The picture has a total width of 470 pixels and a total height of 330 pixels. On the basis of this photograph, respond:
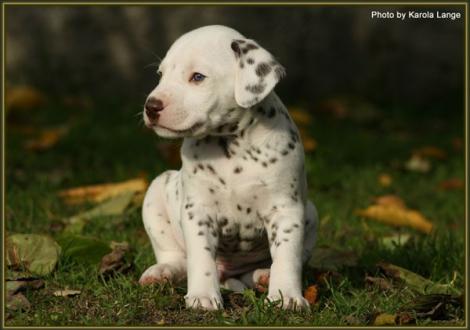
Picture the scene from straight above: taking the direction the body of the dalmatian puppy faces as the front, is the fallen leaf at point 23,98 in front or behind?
behind

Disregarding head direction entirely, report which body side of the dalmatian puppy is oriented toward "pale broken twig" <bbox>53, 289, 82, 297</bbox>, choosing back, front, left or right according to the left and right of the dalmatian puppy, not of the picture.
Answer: right

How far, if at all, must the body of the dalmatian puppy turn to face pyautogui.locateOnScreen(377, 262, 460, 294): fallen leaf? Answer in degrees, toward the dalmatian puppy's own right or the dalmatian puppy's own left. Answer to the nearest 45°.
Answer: approximately 90° to the dalmatian puppy's own left

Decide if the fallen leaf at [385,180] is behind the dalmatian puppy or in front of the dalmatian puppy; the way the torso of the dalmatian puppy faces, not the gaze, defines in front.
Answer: behind

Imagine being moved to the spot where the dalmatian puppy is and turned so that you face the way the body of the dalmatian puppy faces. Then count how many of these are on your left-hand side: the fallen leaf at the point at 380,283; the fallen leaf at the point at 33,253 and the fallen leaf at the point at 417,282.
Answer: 2

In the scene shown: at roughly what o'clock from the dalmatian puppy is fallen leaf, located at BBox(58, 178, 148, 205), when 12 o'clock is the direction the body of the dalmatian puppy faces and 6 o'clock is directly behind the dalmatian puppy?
The fallen leaf is roughly at 5 o'clock from the dalmatian puppy.

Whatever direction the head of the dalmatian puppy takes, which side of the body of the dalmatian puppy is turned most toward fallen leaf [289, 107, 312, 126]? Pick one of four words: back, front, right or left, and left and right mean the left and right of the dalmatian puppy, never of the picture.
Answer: back

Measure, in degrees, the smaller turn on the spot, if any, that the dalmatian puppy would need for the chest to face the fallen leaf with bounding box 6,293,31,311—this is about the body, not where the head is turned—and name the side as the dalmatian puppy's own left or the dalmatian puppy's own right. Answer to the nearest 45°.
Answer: approximately 90° to the dalmatian puppy's own right

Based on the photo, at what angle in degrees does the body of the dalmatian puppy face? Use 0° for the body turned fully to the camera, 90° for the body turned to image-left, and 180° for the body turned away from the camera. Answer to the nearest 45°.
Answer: approximately 0°

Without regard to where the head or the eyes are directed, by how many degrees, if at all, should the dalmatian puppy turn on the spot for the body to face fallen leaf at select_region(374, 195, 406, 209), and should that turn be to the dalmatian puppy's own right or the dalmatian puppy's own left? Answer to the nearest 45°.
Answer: approximately 135° to the dalmatian puppy's own left

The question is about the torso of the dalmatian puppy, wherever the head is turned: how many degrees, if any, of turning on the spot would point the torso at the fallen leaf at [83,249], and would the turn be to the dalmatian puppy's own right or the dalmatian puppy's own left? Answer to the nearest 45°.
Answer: approximately 135° to the dalmatian puppy's own right

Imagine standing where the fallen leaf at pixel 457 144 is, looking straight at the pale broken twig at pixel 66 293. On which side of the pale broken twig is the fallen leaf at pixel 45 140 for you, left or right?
right

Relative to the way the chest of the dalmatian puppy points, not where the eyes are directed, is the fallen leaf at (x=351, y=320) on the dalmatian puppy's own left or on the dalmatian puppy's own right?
on the dalmatian puppy's own left

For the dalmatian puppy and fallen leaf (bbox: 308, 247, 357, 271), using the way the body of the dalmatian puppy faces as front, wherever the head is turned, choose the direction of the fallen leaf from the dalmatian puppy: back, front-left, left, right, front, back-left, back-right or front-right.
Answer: back-left

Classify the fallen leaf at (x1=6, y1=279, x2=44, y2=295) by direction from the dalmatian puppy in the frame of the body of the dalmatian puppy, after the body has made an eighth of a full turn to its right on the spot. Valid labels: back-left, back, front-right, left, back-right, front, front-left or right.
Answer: front-right
